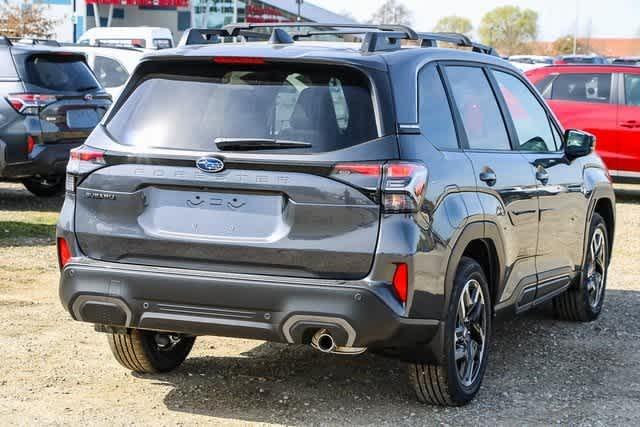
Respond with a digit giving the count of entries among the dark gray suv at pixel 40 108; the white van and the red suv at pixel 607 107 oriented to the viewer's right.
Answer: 1

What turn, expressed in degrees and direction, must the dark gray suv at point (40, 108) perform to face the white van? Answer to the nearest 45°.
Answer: approximately 45° to its right

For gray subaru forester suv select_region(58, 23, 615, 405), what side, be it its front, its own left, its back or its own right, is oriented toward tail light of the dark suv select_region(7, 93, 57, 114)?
left

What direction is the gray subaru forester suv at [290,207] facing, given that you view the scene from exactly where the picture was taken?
facing away from the viewer and to the right of the viewer

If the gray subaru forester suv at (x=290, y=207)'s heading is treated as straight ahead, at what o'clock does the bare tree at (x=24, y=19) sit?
The bare tree is roughly at 10 o'clock from the gray subaru forester suv.

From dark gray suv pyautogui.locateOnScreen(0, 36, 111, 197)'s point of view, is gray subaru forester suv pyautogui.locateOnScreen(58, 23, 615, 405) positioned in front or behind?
behind

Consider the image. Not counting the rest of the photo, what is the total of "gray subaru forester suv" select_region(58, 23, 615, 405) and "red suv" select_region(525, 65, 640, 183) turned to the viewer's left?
0

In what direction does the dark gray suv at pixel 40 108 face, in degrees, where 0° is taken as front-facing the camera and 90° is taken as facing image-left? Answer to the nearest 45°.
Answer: approximately 135°

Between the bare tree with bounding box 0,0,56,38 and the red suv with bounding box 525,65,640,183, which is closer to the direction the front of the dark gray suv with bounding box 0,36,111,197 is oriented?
the bare tree

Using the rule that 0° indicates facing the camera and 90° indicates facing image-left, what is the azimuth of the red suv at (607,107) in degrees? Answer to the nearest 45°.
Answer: approximately 270°

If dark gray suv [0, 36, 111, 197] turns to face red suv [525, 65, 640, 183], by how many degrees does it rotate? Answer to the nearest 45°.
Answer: approximately 135° to its right

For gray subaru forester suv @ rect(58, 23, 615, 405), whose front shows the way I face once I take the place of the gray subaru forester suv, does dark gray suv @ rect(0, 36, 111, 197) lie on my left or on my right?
on my left
